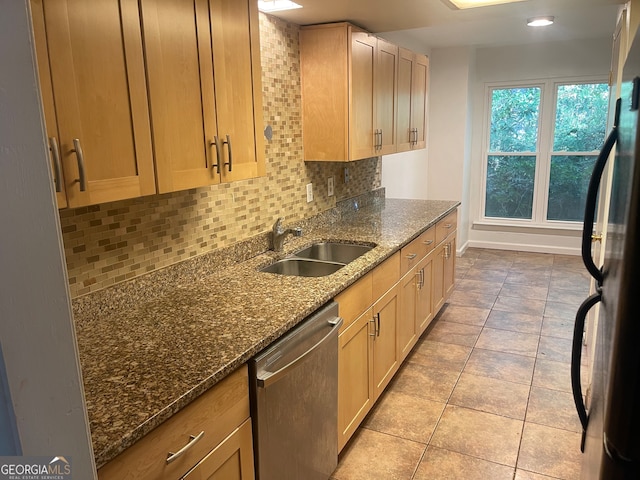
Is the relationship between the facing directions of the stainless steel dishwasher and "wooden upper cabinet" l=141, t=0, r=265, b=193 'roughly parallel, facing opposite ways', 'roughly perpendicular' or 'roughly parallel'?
roughly parallel

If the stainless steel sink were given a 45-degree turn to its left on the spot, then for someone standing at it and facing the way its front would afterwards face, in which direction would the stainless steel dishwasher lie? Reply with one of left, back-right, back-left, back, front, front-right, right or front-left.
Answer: right

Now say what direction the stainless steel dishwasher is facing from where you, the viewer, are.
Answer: facing the viewer and to the right of the viewer

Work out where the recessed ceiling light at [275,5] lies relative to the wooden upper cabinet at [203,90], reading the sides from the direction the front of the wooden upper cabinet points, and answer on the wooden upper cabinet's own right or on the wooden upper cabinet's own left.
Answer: on the wooden upper cabinet's own left

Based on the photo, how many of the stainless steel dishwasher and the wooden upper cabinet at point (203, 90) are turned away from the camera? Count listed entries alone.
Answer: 0

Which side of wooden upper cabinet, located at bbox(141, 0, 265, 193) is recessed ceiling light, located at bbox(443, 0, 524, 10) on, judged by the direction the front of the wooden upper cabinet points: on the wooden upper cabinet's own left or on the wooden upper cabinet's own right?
on the wooden upper cabinet's own left

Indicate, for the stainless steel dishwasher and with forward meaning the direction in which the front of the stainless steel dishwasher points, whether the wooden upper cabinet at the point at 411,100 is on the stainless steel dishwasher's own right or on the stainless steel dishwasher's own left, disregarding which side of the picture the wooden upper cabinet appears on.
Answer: on the stainless steel dishwasher's own left

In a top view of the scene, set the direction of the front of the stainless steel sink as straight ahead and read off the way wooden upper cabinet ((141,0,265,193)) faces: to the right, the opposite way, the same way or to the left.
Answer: the same way

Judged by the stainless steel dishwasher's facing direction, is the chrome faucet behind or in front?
behind

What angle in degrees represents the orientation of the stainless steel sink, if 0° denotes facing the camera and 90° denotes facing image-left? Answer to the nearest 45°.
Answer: approximately 315°

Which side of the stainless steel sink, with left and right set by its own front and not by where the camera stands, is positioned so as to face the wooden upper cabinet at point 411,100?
left

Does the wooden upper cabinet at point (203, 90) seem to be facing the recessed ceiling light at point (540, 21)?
no

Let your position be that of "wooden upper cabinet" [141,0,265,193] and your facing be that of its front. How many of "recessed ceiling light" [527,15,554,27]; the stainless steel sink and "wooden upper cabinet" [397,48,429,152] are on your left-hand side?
3
